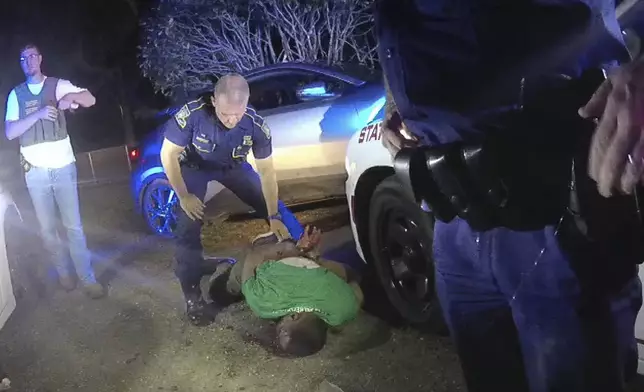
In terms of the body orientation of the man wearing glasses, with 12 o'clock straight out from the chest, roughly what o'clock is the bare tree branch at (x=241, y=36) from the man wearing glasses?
The bare tree branch is roughly at 7 o'clock from the man wearing glasses.

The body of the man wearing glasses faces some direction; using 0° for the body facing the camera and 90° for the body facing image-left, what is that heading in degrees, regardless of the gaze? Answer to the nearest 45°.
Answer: approximately 0°

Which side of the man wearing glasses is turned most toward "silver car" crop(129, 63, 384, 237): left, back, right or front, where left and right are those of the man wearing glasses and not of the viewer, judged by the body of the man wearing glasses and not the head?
left

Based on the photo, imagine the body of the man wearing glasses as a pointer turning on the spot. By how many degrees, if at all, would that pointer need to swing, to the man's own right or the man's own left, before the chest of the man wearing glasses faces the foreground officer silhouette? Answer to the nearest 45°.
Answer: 0° — they already face them

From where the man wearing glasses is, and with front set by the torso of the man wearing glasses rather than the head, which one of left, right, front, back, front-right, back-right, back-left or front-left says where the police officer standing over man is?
front-left
